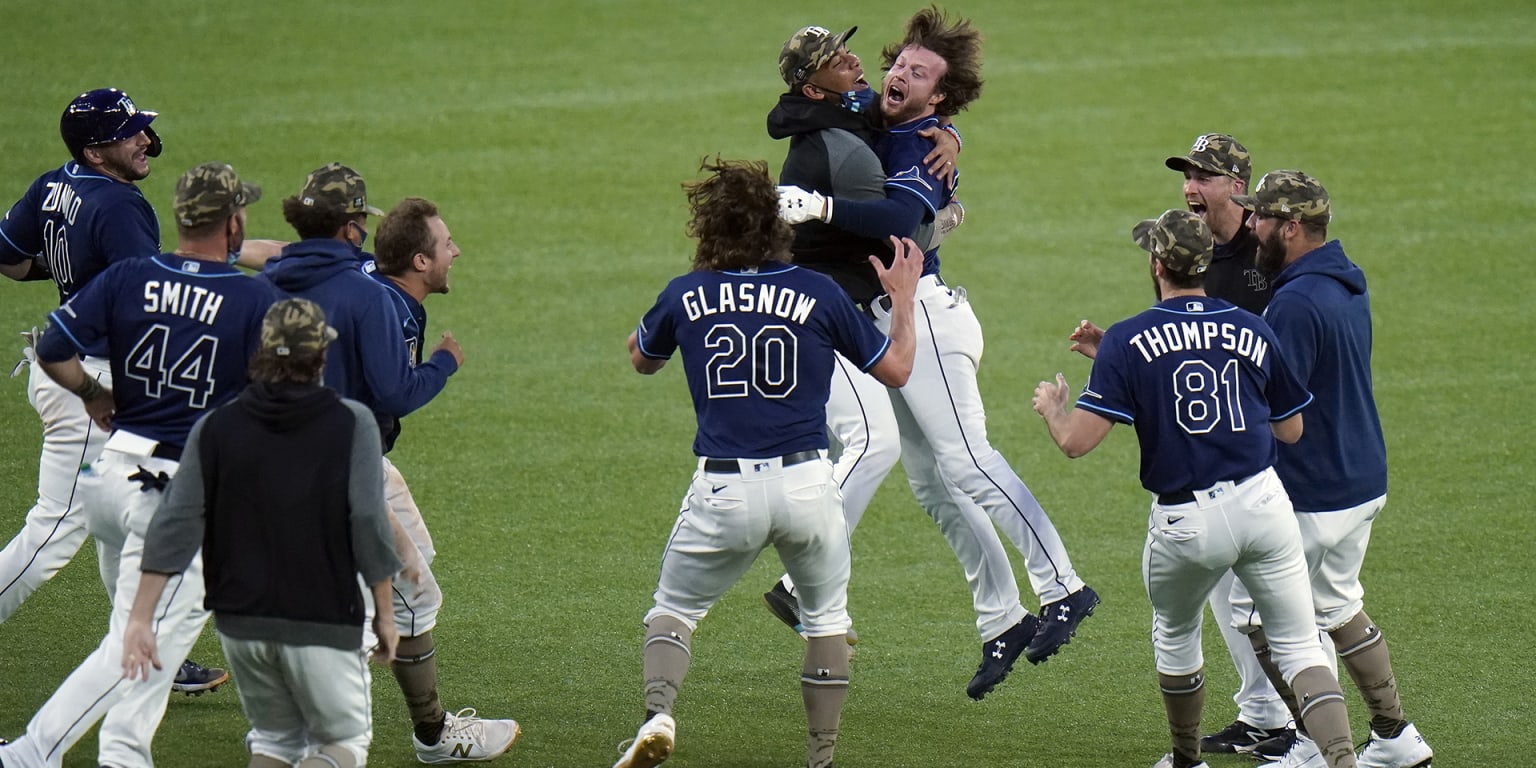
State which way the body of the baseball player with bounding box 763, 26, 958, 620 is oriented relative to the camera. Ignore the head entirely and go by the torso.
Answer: to the viewer's right

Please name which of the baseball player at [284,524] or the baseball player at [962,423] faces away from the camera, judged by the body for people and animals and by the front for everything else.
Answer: the baseball player at [284,524]

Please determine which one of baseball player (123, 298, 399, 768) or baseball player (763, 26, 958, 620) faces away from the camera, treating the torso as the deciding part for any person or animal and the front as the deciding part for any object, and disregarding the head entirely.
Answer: baseball player (123, 298, 399, 768)

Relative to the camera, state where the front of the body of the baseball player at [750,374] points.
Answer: away from the camera

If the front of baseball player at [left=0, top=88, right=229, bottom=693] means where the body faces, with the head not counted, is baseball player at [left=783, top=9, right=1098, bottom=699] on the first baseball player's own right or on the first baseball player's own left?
on the first baseball player's own right

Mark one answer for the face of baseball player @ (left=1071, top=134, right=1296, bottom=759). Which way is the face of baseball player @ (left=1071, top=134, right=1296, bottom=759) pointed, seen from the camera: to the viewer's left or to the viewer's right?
to the viewer's left

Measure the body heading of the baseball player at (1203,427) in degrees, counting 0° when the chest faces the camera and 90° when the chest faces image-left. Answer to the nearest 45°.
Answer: approximately 180°

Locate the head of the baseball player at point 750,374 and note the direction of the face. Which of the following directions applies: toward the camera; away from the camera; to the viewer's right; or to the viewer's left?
away from the camera

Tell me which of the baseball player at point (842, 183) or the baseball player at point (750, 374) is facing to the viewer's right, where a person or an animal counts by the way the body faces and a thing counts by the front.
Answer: the baseball player at point (842, 183)

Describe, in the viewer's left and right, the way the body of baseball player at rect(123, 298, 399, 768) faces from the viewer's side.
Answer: facing away from the viewer

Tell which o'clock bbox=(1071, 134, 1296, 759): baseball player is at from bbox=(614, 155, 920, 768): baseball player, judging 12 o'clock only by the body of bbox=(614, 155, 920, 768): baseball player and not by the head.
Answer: bbox=(1071, 134, 1296, 759): baseball player is roughly at 2 o'clock from bbox=(614, 155, 920, 768): baseball player.

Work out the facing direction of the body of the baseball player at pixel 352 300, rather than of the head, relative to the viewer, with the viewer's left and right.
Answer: facing away from the viewer and to the right of the viewer
